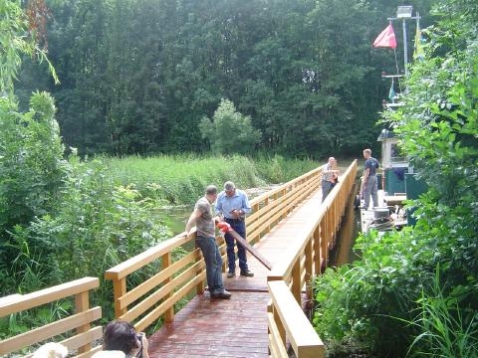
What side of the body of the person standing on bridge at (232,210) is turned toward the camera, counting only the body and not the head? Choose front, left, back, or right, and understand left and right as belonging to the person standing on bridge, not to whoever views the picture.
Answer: front

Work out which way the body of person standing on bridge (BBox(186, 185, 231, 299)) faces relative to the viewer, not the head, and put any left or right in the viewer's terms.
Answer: facing to the right of the viewer

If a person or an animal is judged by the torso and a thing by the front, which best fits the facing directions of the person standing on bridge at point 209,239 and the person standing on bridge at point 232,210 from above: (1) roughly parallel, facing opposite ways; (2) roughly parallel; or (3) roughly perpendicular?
roughly perpendicular

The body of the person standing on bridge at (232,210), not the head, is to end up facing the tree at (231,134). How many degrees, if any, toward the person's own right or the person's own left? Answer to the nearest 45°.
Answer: approximately 180°

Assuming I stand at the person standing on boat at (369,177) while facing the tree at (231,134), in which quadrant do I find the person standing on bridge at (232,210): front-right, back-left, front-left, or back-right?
back-left

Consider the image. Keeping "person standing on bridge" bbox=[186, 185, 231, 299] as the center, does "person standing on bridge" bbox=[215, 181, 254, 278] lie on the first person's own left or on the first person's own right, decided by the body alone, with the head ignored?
on the first person's own left

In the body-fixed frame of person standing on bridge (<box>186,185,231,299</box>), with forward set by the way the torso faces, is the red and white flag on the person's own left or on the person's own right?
on the person's own left

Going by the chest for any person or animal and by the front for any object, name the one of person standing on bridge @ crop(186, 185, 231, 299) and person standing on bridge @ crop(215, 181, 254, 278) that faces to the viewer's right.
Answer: person standing on bridge @ crop(186, 185, 231, 299)

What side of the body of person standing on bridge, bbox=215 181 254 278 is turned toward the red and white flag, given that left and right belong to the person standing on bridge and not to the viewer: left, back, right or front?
back

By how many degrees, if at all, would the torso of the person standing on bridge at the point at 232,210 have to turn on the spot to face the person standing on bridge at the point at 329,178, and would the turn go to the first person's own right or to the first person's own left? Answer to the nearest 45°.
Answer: approximately 180°

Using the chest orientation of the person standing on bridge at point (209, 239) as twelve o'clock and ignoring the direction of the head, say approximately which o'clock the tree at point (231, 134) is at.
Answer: The tree is roughly at 9 o'clock from the person standing on bridge.
